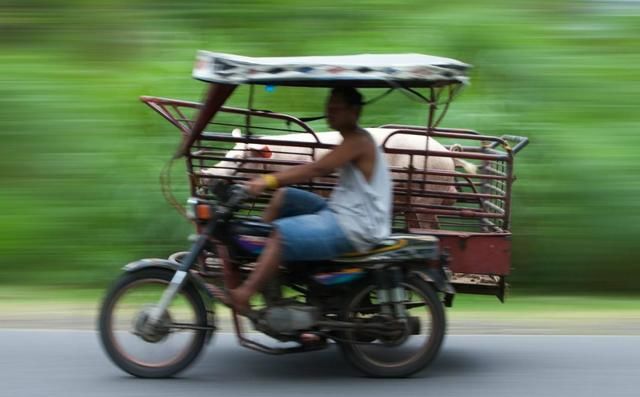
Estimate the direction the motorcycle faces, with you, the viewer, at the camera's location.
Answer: facing to the left of the viewer

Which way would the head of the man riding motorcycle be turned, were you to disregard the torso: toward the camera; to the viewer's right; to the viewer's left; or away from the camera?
to the viewer's left

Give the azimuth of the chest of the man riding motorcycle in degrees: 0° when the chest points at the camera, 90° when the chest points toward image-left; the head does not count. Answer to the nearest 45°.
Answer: approximately 90°
